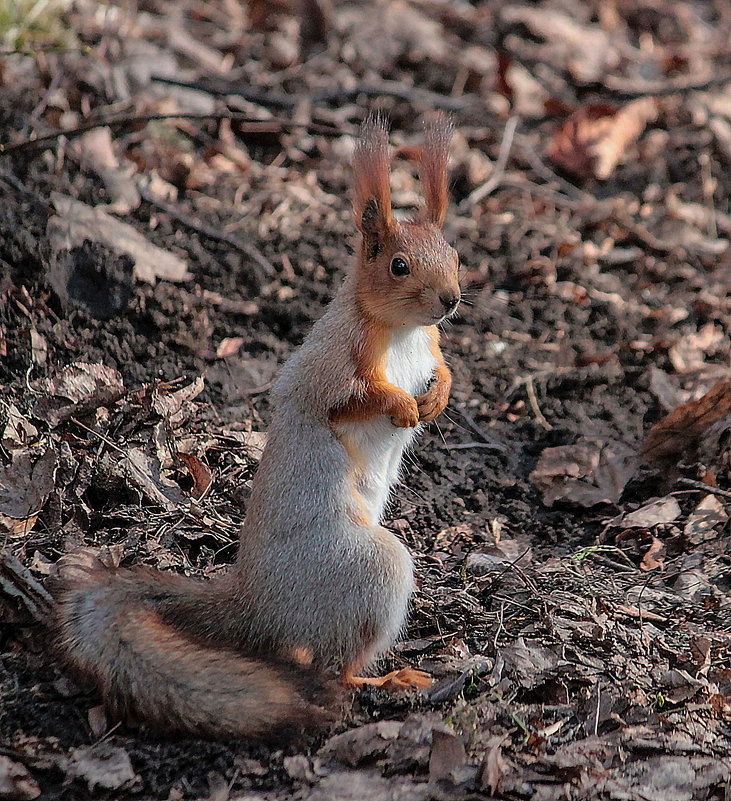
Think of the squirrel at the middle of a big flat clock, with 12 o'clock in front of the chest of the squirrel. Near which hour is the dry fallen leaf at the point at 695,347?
The dry fallen leaf is roughly at 9 o'clock from the squirrel.

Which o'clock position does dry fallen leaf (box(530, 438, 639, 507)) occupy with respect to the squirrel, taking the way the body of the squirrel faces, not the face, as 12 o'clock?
The dry fallen leaf is roughly at 9 o'clock from the squirrel.

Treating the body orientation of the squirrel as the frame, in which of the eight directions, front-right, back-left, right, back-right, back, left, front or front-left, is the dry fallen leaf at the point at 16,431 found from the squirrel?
back

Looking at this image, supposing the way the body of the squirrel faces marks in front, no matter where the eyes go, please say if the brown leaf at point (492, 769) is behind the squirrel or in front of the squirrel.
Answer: in front

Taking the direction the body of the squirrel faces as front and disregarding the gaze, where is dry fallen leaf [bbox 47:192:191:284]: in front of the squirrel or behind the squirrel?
behind

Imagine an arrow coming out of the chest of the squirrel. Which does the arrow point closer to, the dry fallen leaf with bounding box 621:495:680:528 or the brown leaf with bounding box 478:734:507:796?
the brown leaf

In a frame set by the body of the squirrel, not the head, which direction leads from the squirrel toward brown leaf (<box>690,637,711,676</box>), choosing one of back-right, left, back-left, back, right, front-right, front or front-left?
front-left

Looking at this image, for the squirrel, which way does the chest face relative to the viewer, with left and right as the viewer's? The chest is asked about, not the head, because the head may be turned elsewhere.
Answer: facing the viewer and to the right of the viewer

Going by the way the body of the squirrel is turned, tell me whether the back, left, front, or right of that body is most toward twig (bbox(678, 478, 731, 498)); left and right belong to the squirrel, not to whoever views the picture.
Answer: left

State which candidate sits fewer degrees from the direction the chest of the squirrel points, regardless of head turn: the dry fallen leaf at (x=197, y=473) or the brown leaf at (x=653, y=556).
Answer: the brown leaf
